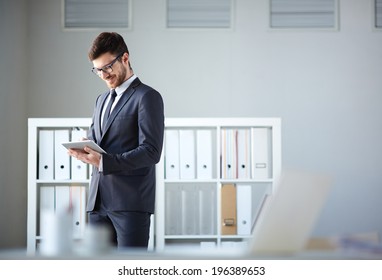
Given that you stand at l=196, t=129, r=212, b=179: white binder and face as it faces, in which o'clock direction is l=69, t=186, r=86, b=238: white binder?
l=69, t=186, r=86, b=238: white binder is roughly at 3 o'clock from l=196, t=129, r=212, b=179: white binder.

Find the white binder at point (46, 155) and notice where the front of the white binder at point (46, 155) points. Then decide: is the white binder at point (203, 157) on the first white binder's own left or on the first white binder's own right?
on the first white binder's own left

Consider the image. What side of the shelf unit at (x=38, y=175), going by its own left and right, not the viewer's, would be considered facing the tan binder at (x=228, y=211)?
left

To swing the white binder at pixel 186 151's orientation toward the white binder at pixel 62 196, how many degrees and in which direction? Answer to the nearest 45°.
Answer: approximately 90° to its right

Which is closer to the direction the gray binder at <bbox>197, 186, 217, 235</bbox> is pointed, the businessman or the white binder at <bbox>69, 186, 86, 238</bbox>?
the businessman
